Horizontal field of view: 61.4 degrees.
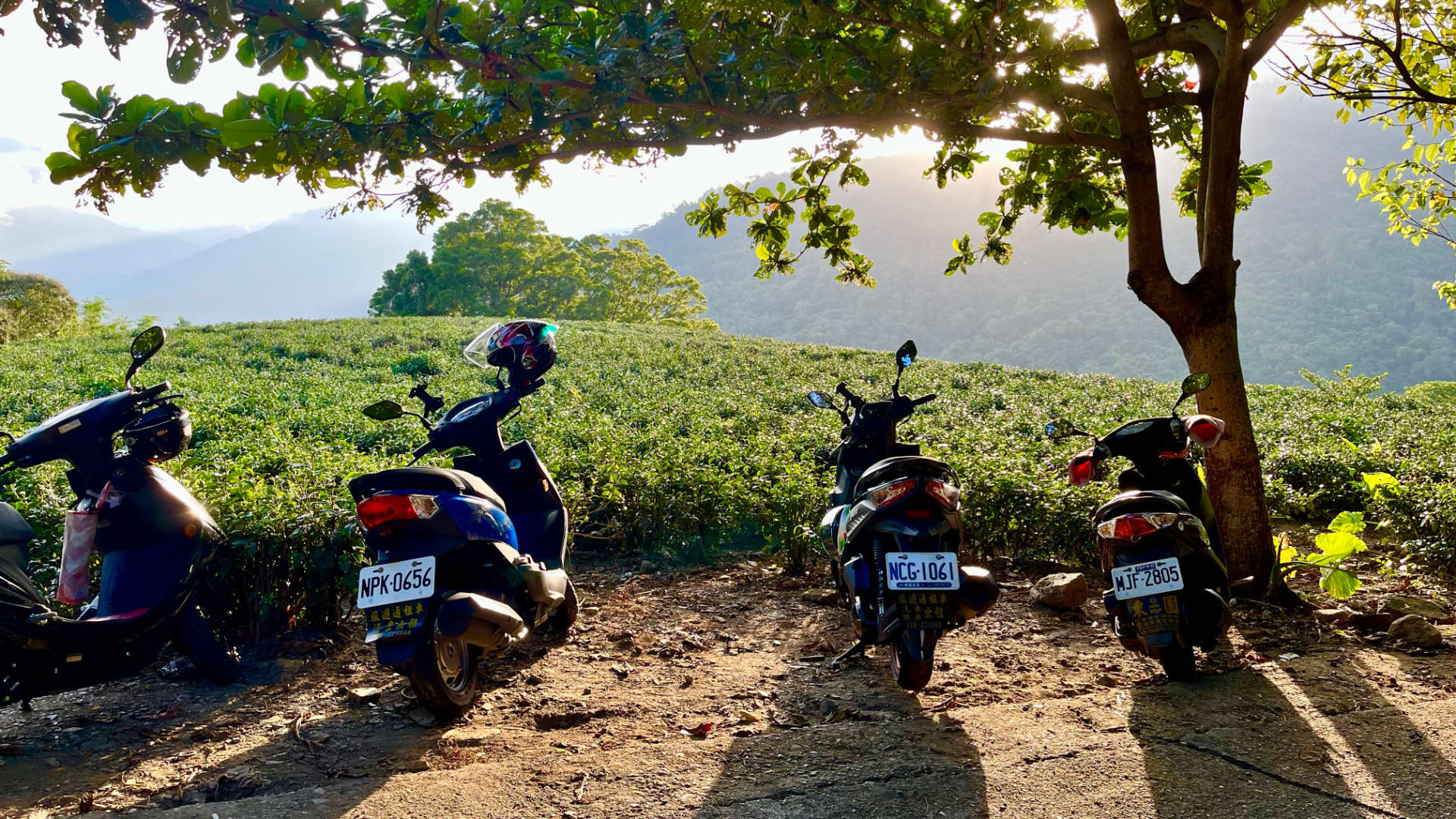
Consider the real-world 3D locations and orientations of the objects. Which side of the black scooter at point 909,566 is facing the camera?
back

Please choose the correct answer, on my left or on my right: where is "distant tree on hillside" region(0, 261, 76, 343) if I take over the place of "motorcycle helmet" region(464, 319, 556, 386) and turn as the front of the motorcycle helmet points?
on my right

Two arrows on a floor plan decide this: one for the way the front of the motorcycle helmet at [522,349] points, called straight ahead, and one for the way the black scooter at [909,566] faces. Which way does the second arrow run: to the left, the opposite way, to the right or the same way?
to the right

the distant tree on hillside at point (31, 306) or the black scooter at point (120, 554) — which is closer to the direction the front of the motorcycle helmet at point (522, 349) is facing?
the black scooter

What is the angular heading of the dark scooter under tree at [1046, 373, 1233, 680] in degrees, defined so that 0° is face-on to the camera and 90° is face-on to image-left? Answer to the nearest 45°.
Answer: approximately 180°

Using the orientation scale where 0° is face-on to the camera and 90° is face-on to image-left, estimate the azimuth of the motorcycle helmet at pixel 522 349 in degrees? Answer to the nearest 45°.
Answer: approximately 90°

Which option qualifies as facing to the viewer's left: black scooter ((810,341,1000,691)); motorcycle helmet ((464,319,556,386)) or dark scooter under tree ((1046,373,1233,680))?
the motorcycle helmet

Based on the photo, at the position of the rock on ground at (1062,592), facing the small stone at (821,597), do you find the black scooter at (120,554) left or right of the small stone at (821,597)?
left
